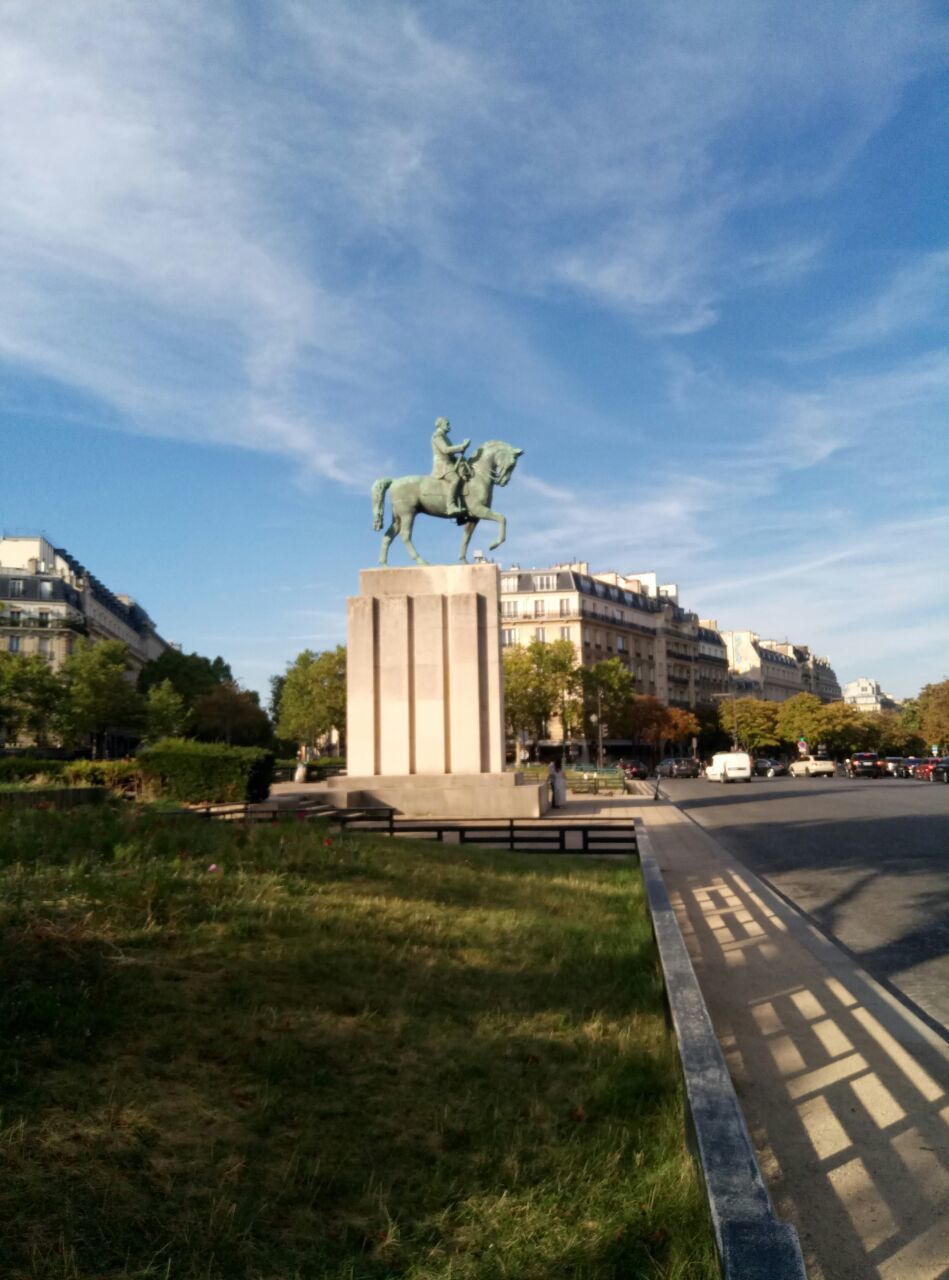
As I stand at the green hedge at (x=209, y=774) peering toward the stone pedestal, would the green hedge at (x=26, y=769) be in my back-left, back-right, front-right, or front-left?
back-left

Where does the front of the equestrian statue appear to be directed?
to the viewer's right

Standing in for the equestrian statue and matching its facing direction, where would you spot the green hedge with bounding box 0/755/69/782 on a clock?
The green hedge is roughly at 6 o'clock from the equestrian statue.
